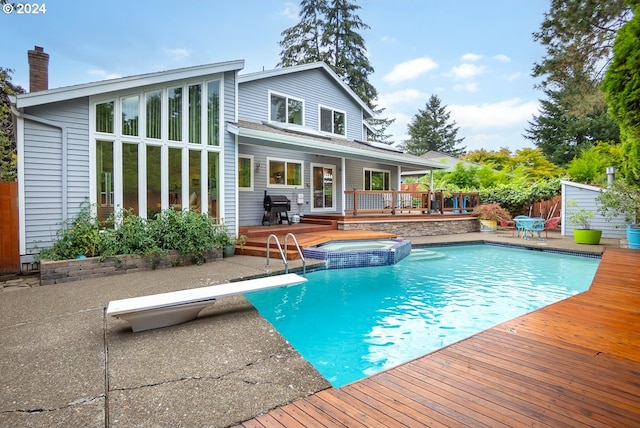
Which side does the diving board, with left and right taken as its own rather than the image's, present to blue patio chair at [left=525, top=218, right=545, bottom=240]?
front

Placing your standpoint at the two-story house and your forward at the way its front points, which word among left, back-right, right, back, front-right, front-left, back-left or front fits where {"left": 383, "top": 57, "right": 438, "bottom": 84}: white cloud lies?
left

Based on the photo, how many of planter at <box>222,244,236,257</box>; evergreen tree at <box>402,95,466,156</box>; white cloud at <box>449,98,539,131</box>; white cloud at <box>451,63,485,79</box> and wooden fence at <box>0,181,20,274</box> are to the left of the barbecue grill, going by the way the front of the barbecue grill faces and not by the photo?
3

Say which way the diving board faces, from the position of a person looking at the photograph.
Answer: facing away from the viewer and to the right of the viewer

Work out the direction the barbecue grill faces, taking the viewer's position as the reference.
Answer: facing the viewer and to the right of the viewer

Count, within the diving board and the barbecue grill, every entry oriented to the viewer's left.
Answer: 0

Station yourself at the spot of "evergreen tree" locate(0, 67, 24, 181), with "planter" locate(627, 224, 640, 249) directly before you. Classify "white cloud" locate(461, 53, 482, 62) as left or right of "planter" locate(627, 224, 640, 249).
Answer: left

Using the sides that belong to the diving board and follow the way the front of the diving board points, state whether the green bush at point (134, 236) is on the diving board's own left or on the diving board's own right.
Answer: on the diving board's own left

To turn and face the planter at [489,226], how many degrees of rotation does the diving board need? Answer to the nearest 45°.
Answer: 0° — it already faces it

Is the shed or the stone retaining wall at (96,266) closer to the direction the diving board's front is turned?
the shed

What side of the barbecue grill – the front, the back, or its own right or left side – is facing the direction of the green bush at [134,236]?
right
